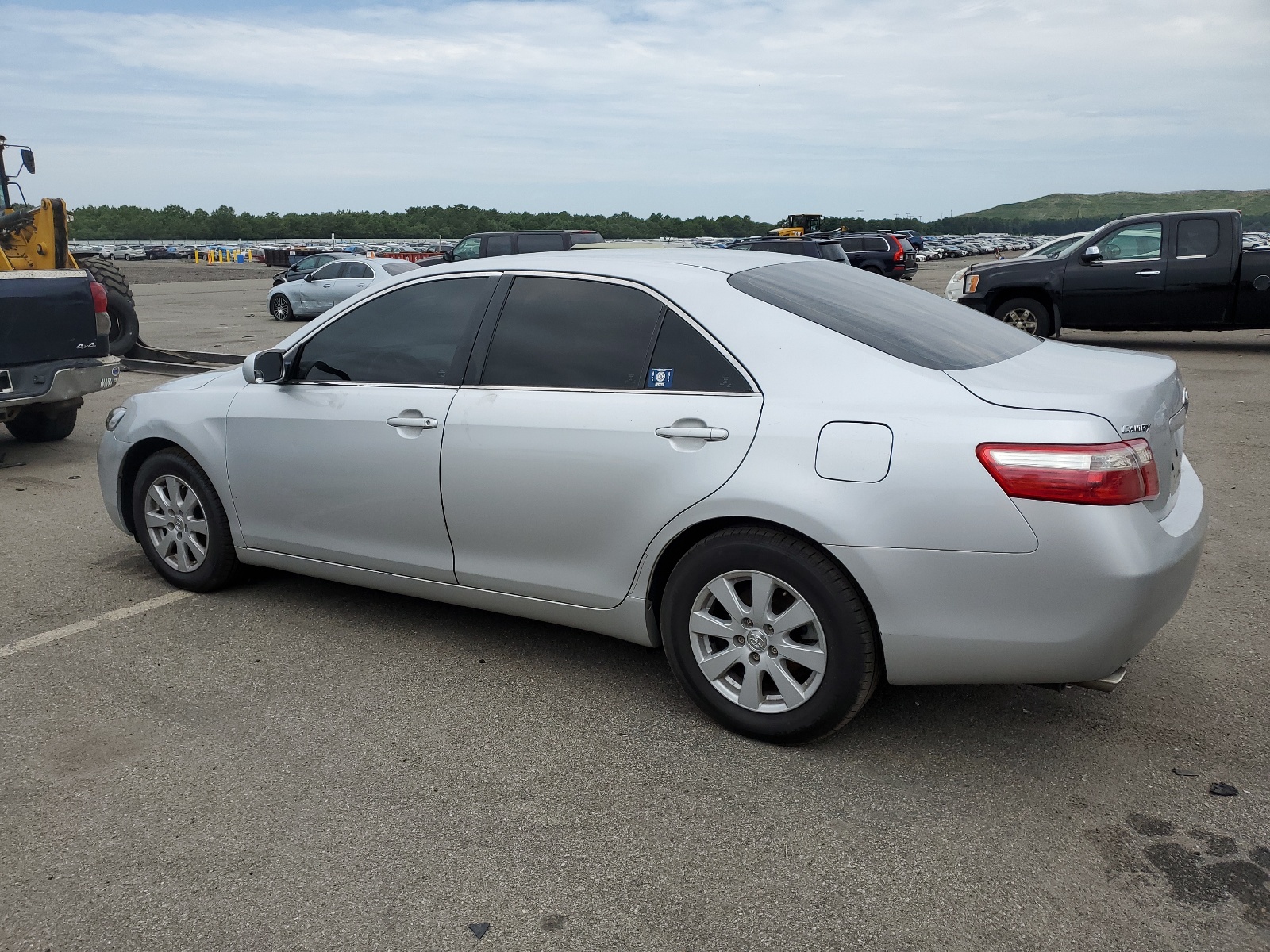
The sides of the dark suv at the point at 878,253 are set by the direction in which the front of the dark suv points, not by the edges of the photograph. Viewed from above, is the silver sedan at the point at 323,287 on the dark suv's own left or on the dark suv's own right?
on the dark suv's own left

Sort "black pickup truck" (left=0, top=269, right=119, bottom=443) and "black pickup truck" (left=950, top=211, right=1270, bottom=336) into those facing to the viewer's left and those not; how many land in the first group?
1

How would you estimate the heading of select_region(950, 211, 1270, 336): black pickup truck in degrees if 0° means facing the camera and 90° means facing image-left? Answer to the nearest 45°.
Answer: approximately 90°

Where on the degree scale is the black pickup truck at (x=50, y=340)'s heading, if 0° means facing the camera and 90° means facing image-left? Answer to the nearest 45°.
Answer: approximately 180°

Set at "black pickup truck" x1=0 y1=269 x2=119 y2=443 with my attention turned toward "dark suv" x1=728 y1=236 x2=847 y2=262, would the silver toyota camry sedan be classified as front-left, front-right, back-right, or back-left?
back-right

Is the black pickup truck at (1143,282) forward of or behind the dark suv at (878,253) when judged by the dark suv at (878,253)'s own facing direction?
behind

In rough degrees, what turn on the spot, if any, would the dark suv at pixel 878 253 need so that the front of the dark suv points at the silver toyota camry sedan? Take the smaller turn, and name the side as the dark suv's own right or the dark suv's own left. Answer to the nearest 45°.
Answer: approximately 135° to the dark suv's own left

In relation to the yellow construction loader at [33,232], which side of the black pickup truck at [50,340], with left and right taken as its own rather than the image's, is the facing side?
front

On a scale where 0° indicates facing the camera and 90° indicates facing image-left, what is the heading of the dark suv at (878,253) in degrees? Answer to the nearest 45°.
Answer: approximately 135°

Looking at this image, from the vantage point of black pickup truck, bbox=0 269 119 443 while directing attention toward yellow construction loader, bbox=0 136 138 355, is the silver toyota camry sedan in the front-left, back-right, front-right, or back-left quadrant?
back-right

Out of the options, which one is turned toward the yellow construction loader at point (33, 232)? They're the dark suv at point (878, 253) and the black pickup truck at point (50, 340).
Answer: the black pickup truck

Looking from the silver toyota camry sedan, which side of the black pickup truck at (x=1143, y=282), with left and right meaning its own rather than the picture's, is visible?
left
